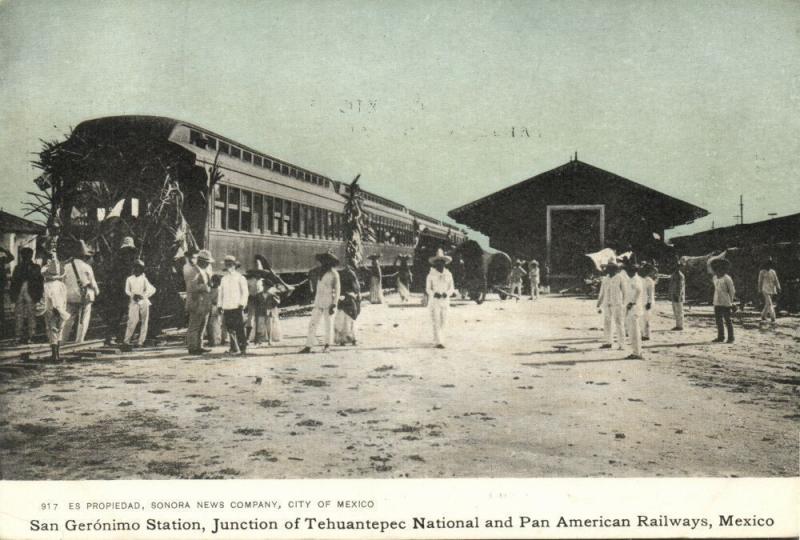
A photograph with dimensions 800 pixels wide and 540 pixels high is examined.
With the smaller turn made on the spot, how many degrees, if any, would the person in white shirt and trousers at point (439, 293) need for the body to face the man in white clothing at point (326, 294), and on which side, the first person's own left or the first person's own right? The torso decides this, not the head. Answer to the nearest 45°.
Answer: approximately 45° to the first person's own right

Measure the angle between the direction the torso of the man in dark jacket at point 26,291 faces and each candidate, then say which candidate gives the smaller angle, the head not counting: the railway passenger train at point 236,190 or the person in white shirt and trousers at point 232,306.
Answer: the person in white shirt and trousers

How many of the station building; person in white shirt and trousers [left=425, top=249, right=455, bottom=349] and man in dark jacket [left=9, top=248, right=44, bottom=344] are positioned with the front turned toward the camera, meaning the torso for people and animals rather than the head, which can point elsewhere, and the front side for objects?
3

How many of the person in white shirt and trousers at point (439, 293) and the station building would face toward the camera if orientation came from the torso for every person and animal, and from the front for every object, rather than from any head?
2

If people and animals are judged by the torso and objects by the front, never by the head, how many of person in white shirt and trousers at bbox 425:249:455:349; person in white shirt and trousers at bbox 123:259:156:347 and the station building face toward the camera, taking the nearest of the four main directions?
3

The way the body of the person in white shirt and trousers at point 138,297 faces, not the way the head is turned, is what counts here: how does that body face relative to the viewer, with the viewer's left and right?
facing the viewer

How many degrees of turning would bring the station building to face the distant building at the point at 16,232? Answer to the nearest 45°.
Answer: approximately 45° to its right

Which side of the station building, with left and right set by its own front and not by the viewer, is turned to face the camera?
front

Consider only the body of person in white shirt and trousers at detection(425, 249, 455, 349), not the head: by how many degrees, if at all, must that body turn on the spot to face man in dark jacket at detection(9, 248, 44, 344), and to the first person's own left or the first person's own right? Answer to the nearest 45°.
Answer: approximately 90° to the first person's own right

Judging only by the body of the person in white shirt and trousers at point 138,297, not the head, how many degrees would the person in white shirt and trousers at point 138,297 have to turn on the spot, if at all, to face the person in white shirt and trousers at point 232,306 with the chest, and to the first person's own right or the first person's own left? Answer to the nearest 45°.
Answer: approximately 45° to the first person's own left

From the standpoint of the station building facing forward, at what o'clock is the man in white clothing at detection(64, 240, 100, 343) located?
The man in white clothing is roughly at 1 o'clock from the station building.
